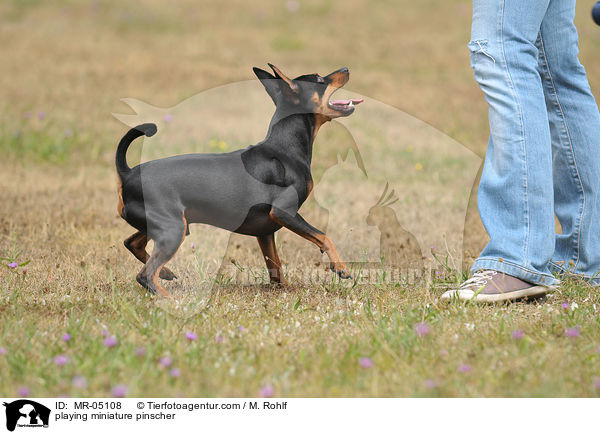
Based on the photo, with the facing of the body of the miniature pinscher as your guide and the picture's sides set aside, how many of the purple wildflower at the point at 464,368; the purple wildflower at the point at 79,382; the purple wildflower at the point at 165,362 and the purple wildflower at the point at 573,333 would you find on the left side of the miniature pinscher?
0

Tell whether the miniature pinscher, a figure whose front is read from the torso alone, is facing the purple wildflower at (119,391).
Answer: no

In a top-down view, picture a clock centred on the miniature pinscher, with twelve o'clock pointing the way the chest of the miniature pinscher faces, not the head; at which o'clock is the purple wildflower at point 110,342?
The purple wildflower is roughly at 4 o'clock from the miniature pinscher.

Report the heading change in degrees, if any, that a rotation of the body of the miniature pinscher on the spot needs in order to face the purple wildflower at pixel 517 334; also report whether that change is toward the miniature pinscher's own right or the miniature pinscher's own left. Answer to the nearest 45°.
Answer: approximately 45° to the miniature pinscher's own right

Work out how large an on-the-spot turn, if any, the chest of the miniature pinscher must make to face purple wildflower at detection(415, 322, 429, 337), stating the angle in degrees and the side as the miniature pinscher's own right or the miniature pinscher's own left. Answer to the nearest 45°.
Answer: approximately 45° to the miniature pinscher's own right

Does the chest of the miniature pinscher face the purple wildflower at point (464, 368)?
no

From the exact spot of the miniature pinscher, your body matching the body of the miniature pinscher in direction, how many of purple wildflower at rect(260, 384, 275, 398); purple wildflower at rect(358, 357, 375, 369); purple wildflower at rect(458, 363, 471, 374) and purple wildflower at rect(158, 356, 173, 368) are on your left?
0

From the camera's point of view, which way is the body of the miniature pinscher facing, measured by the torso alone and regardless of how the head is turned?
to the viewer's right

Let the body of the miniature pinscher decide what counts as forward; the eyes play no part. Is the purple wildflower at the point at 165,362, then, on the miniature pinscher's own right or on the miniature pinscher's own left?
on the miniature pinscher's own right

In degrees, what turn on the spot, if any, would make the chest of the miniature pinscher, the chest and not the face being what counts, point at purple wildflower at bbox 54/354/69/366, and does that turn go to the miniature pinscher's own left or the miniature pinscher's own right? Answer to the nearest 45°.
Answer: approximately 135° to the miniature pinscher's own right

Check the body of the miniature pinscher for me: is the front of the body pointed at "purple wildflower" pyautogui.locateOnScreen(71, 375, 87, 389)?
no

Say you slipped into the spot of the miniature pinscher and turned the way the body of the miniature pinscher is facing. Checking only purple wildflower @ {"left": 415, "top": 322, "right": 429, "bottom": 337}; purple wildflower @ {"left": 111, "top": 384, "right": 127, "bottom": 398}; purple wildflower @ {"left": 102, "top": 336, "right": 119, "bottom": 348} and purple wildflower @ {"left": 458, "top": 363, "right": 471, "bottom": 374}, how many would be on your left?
0

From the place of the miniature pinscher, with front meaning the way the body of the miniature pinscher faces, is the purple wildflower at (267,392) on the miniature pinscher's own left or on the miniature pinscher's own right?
on the miniature pinscher's own right

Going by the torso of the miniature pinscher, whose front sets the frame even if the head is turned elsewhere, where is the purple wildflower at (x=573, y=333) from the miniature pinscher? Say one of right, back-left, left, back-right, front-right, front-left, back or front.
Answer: front-right

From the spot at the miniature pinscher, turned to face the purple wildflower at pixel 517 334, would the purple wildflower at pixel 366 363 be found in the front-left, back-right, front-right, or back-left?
front-right
